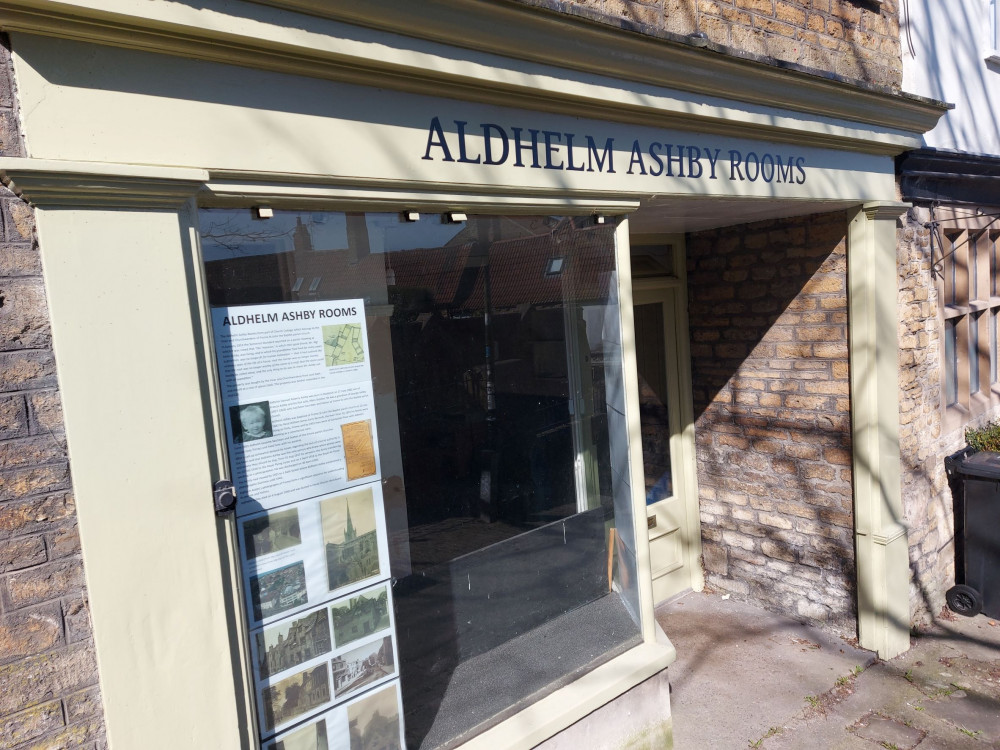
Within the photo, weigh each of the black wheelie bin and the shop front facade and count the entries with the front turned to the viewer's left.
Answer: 0

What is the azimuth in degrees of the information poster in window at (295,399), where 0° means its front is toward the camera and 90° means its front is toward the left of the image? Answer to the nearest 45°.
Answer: approximately 315°

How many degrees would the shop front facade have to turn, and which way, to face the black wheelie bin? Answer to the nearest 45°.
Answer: approximately 90° to its left

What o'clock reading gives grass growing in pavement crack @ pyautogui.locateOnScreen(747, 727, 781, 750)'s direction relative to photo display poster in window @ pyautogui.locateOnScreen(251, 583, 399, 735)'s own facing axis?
The grass growing in pavement crack is roughly at 10 o'clock from the photo display poster in window.

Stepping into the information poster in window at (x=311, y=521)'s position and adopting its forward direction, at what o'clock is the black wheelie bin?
The black wheelie bin is roughly at 10 o'clock from the information poster in window.

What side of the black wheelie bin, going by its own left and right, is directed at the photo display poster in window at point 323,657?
right

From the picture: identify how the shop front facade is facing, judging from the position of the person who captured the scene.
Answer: facing the viewer and to the right of the viewer
